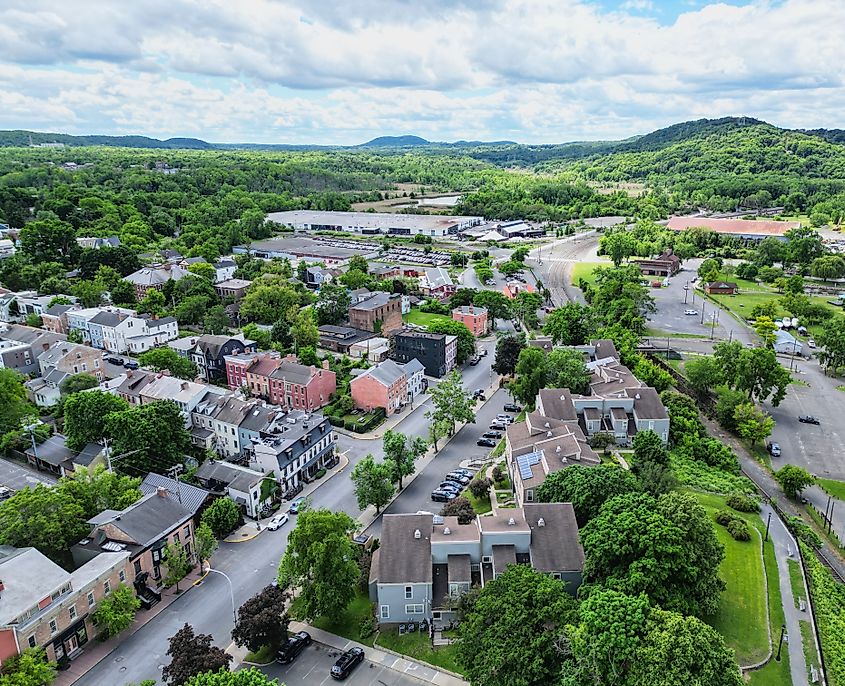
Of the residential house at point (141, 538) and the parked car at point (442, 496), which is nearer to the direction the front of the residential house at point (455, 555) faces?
the residential house

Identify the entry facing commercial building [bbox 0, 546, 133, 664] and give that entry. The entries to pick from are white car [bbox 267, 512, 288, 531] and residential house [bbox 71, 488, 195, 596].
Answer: the white car

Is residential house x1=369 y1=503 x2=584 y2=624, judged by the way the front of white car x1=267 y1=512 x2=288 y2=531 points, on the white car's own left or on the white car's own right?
on the white car's own left

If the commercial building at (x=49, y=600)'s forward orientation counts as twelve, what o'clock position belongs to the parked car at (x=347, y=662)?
The parked car is roughly at 12 o'clock from the commercial building.

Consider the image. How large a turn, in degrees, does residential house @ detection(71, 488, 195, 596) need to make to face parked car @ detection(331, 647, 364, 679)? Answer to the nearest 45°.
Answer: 0° — it already faces it

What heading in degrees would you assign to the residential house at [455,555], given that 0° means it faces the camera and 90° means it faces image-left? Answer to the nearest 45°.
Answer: approximately 0°

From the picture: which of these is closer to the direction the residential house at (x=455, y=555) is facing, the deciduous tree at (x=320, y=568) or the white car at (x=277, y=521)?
the deciduous tree

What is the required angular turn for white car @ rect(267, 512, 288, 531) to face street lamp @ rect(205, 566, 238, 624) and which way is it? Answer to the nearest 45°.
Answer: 0° — it already faces it

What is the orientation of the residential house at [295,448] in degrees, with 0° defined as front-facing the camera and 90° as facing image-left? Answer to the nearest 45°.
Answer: approximately 315°

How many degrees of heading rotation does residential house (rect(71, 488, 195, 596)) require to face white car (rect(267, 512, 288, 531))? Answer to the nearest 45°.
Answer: approximately 45° to its left

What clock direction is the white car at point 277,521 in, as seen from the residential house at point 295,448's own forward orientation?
The white car is roughly at 2 o'clock from the residential house.
